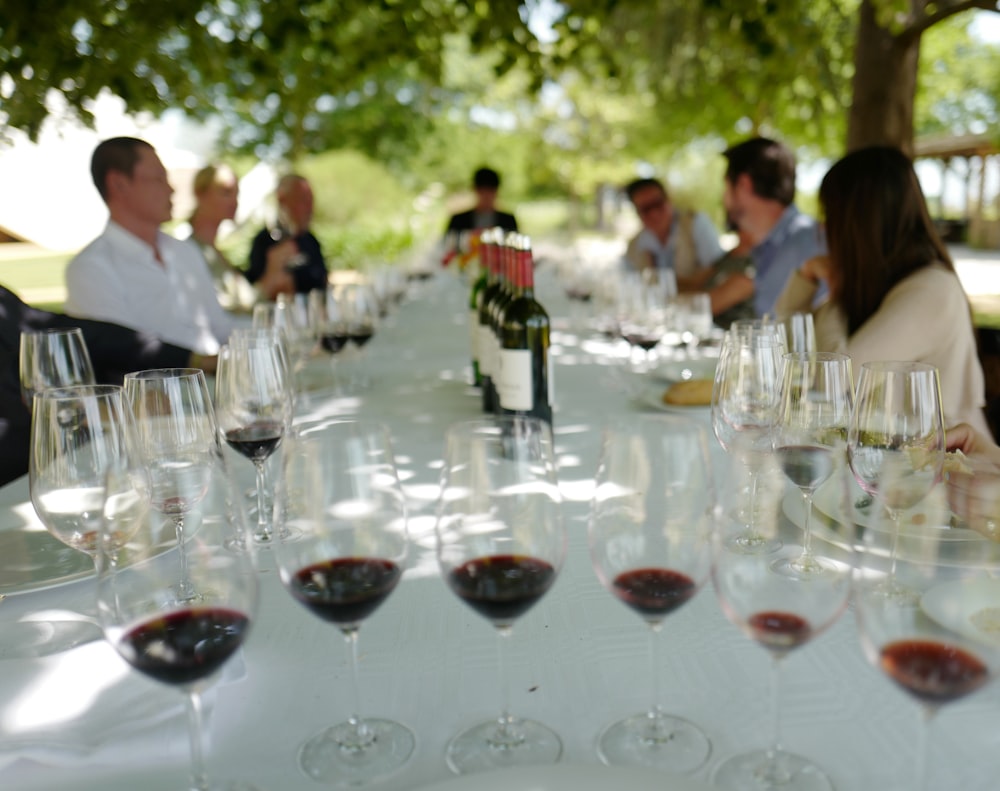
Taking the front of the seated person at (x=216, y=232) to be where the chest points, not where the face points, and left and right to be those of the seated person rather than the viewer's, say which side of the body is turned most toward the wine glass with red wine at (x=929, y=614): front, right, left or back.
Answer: right

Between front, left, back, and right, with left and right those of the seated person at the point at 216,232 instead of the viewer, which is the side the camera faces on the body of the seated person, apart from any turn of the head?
right

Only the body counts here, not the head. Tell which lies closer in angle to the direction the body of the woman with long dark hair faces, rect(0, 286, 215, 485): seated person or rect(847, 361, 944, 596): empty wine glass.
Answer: the seated person

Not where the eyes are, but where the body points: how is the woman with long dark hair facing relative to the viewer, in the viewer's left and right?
facing away from the viewer and to the left of the viewer

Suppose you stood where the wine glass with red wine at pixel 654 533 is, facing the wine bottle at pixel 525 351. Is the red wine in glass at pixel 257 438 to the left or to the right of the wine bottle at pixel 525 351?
left

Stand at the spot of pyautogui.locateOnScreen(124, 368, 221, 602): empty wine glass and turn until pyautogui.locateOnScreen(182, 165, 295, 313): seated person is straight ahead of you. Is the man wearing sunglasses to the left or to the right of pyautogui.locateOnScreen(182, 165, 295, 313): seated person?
right

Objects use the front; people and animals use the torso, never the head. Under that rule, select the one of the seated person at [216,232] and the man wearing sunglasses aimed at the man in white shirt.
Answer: the man wearing sunglasses

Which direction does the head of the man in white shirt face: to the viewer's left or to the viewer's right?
to the viewer's right

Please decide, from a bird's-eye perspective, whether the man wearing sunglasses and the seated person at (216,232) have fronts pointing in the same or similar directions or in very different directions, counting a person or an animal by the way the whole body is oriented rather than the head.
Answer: very different directions

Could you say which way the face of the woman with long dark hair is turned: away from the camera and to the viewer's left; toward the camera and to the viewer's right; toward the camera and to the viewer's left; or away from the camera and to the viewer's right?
away from the camera and to the viewer's left

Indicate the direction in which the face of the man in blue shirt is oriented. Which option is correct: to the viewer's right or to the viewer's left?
to the viewer's left

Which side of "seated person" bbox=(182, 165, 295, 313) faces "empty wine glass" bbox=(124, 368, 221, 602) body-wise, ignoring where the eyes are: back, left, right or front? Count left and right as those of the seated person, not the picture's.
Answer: right
